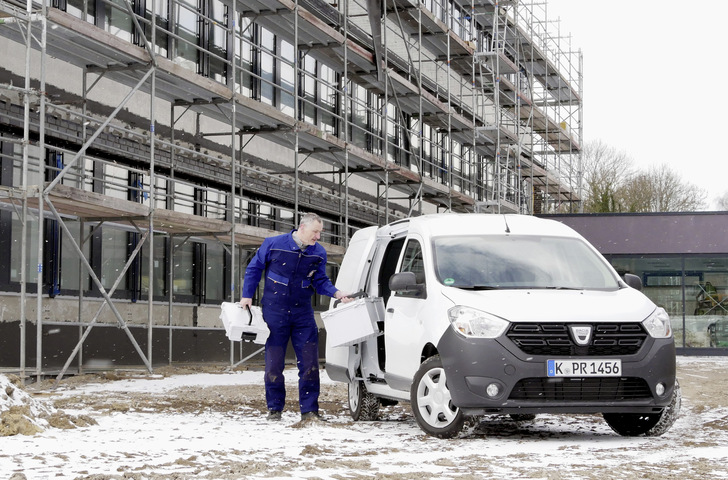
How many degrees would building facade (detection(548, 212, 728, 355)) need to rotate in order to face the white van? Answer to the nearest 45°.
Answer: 0° — it already faces it

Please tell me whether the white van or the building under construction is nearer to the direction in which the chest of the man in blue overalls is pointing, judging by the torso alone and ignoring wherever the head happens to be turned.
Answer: the white van

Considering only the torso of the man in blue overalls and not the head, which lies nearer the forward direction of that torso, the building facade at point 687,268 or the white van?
the white van

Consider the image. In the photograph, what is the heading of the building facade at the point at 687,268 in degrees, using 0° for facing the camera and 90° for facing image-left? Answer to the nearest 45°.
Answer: approximately 0°
